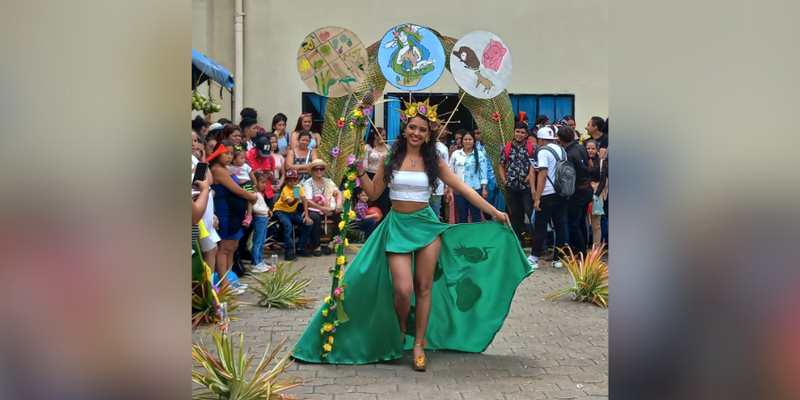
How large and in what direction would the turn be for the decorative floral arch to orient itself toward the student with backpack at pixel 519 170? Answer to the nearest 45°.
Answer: approximately 135° to its left

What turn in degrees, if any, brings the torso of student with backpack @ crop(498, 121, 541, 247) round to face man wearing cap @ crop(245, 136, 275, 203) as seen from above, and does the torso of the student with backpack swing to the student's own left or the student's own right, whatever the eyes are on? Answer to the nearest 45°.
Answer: approximately 90° to the student's own right

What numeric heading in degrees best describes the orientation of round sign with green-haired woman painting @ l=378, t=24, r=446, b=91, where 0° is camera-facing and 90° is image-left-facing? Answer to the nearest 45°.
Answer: approximately 0°
